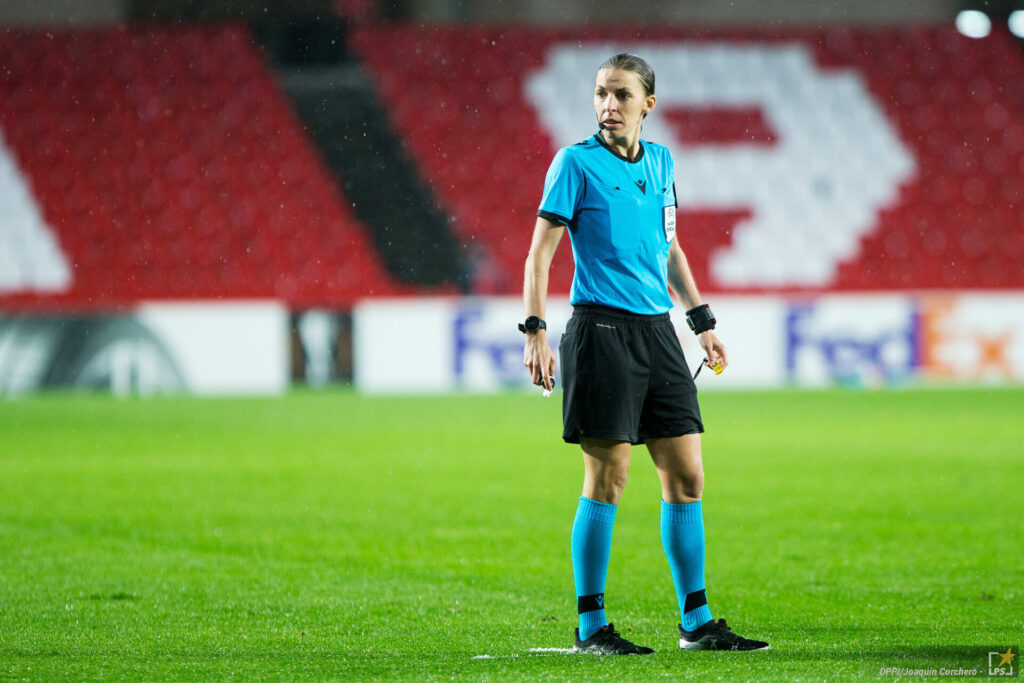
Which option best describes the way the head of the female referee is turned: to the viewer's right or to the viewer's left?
to the viewer's left

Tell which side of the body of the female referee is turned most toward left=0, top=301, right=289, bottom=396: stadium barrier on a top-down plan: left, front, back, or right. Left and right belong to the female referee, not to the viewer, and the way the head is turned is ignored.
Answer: back

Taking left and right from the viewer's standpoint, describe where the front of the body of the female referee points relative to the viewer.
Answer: facing the viewer and to the right of the viewer

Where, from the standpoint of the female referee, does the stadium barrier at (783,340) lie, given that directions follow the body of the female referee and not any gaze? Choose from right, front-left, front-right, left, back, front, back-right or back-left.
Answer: back-left

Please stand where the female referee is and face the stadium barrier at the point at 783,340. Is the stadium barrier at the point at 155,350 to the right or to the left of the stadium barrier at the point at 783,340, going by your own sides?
left
